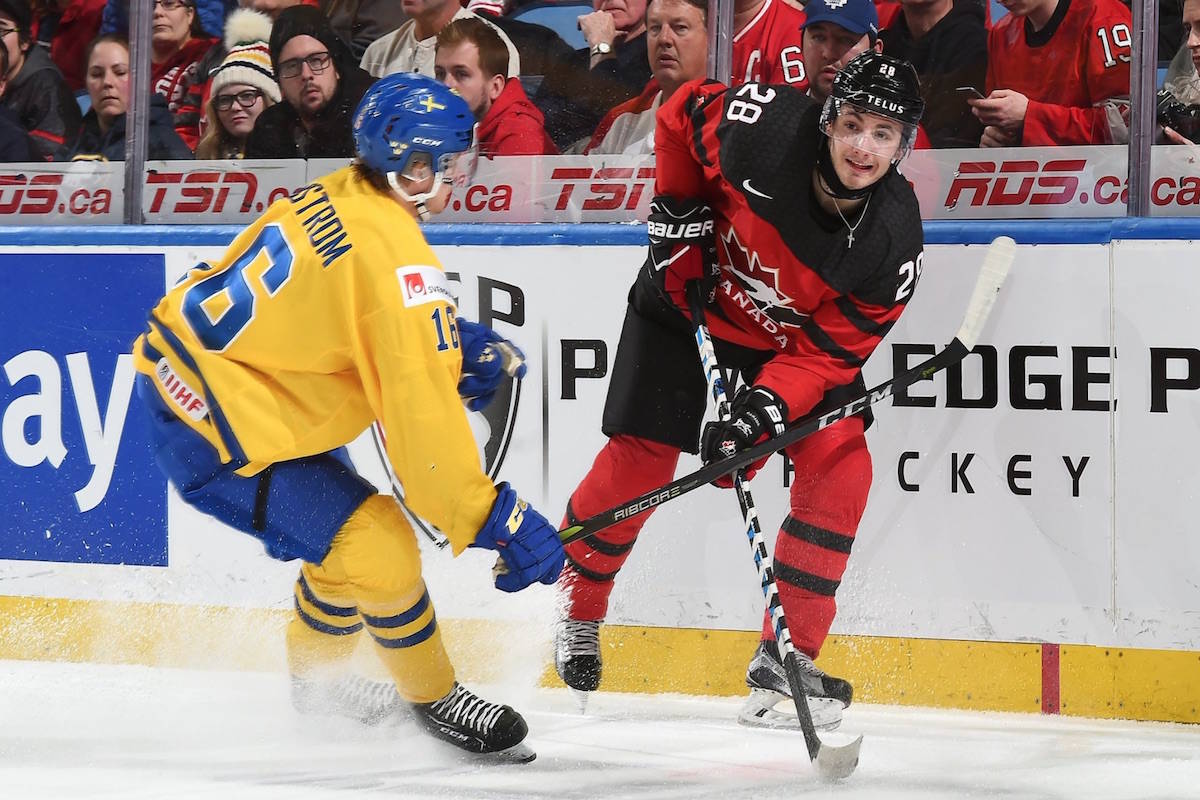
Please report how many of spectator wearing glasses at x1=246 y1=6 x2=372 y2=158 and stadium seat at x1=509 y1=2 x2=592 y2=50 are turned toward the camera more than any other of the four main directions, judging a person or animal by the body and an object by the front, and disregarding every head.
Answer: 2

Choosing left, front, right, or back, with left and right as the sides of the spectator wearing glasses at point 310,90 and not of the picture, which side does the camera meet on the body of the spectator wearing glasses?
front

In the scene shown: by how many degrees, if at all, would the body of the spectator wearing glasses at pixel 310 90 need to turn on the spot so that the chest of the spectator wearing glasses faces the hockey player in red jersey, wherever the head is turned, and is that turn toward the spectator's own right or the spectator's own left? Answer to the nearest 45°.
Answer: approximately 45° to the spectator's own left

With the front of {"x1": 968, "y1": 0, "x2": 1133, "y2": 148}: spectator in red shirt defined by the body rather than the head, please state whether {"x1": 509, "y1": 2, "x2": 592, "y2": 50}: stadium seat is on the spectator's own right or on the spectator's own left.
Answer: on the spectator's own right

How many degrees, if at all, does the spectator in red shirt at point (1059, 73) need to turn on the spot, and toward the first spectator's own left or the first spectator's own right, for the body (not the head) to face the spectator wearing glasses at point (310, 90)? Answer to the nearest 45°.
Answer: approximately 45° to the first spectator's own right

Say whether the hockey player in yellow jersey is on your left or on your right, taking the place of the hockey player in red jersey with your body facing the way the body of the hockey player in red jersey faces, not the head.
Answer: on your right

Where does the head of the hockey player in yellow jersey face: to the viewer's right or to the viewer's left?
to the viewer's right

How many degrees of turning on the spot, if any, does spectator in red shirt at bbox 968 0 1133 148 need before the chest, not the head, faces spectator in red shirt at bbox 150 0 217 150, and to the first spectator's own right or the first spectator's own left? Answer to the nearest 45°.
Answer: approximately 45° to the first spectator's own right

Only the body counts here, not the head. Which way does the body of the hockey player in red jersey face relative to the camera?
toward the camera

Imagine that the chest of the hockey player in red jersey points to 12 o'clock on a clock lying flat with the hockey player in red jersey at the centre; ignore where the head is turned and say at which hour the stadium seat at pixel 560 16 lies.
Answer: The stadium seat is roughly at 5 o'clock from the hockey player in red jersey.
